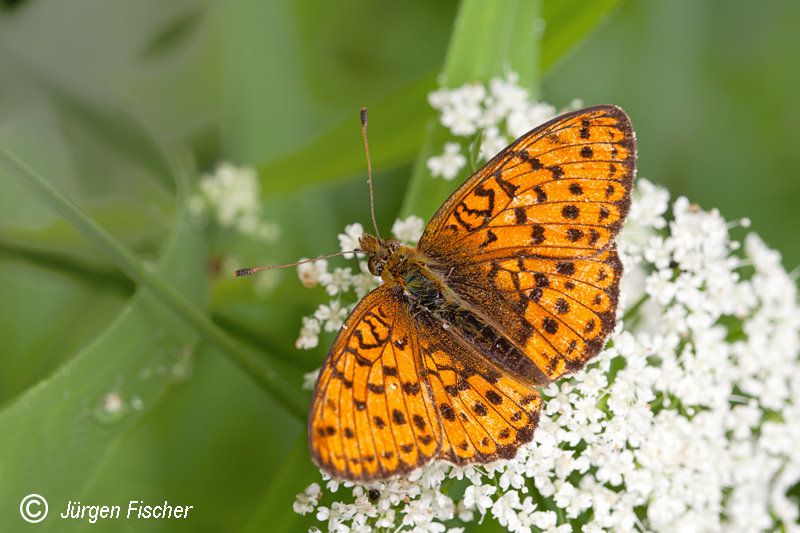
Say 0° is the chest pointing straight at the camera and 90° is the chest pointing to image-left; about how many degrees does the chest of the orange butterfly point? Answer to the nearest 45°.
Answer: approximately 135°

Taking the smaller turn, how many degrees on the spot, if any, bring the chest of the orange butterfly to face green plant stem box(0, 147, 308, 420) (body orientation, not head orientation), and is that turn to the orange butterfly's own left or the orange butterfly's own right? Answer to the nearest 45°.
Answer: approximately 45° to the orange butterfly's own left
